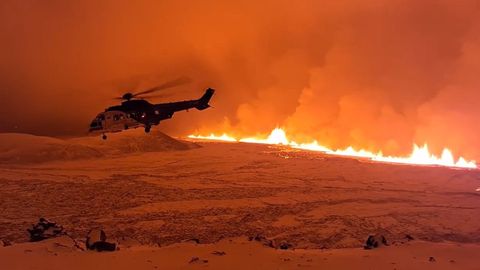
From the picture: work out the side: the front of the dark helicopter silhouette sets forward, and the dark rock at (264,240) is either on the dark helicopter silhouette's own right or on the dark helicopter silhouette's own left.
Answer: on the dark helicopter silhouette's own left

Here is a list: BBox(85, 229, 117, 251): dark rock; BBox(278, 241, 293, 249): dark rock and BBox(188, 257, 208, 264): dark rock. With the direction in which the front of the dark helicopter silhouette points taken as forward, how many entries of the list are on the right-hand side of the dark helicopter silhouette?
0

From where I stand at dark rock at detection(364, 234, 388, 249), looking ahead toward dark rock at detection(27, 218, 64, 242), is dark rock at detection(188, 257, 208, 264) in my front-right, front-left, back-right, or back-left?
front-left

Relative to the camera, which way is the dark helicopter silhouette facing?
to the viewer's left

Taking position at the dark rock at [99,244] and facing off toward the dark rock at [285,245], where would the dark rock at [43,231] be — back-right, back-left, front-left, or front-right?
back-left

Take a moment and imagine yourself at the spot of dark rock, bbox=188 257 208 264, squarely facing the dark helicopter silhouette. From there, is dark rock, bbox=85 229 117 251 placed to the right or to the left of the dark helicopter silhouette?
left

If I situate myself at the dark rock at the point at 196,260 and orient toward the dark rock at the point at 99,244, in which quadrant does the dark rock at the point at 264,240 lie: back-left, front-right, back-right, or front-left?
back-right

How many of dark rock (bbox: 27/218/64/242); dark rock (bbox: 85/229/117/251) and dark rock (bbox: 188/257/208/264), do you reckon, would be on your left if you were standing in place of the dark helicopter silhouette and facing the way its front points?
3

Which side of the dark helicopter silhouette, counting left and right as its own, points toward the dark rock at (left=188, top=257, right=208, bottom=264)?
left

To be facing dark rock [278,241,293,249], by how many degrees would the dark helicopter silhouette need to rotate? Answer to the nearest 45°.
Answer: approximately 90° to its left

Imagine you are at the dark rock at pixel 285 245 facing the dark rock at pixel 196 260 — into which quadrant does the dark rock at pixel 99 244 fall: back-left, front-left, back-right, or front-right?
front-right

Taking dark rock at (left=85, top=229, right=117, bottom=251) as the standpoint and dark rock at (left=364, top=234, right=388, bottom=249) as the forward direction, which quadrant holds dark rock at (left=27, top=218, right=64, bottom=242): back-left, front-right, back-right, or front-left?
back-left

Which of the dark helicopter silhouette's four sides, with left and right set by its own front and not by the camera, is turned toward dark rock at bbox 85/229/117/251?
left

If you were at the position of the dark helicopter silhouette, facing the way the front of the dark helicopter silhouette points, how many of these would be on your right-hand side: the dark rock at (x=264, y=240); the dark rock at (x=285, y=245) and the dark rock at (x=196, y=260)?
0

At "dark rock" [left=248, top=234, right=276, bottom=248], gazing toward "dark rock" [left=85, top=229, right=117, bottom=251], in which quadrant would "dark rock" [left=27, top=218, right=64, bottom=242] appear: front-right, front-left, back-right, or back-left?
front-right

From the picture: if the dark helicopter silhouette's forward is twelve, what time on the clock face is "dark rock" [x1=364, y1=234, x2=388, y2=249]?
The dark rock is roughly at 8 o'clock from the dark helicopter silhouette.

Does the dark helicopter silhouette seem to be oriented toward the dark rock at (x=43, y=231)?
no

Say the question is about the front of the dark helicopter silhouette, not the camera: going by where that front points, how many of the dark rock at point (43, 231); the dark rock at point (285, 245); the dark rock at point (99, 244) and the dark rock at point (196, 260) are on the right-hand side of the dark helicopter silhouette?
0
